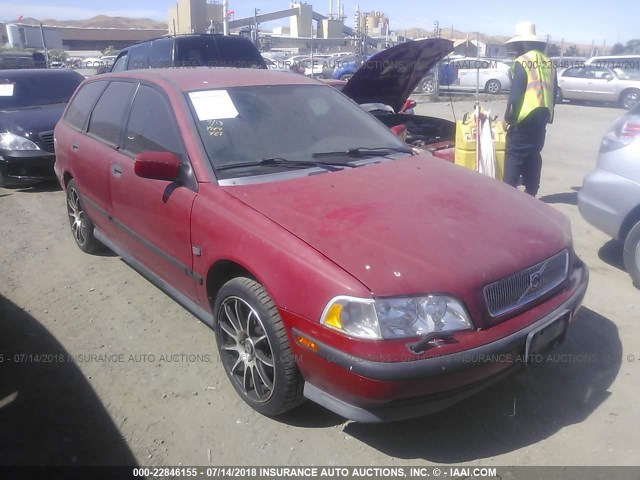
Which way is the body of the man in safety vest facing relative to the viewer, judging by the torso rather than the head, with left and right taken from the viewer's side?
facing away from the viewer and to the left of the viewer

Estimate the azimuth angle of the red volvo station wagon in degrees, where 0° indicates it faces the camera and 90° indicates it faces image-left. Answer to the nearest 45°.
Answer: approximately 315°

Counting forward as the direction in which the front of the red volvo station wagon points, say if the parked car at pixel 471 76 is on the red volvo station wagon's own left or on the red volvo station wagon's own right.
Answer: on the red volvo station wagon's own left

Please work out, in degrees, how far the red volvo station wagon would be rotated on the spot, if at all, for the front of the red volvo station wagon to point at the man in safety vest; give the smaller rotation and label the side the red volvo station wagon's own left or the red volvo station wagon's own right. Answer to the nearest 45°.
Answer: approximately 90° to the red volvo station wagon's own left

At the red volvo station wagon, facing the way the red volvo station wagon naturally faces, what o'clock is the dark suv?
The dark suv is roughly at 7 o'clock from the red volvo station wagon.
